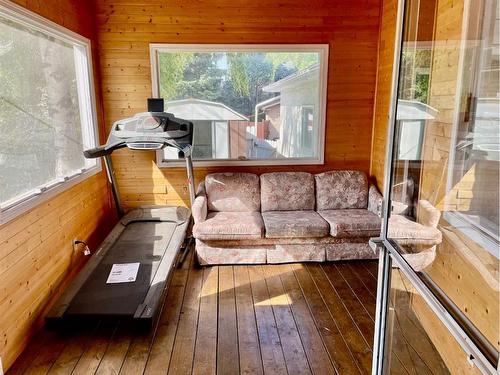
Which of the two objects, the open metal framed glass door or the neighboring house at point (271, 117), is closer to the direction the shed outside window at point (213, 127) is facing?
the open metal framed glass door

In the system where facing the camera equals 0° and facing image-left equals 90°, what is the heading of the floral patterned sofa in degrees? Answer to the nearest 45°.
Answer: approximately 0°

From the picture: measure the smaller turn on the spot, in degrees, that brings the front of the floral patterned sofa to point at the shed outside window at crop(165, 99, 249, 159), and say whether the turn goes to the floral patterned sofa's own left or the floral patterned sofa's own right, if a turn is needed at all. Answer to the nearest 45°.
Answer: approximately 135° to the floral patterned sofa's own right

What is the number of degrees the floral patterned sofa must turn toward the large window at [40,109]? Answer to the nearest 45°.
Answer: approximately 45° to its right

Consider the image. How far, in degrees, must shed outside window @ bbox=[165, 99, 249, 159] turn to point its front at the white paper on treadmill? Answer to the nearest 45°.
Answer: approximately 45° to its right

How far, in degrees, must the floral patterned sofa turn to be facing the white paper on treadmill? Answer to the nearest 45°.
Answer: approximately 45° to its right

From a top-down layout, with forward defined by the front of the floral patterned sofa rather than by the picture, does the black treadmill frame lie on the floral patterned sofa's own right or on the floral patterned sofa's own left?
on the floral patterned sofa's own right

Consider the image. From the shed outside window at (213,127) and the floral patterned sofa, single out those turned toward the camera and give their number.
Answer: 2

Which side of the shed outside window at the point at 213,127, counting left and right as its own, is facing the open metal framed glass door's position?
front

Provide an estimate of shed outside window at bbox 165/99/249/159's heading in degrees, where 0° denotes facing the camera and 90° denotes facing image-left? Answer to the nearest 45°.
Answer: approximately 0°

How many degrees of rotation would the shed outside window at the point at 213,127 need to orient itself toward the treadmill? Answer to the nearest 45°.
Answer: approximately 45° to its right
